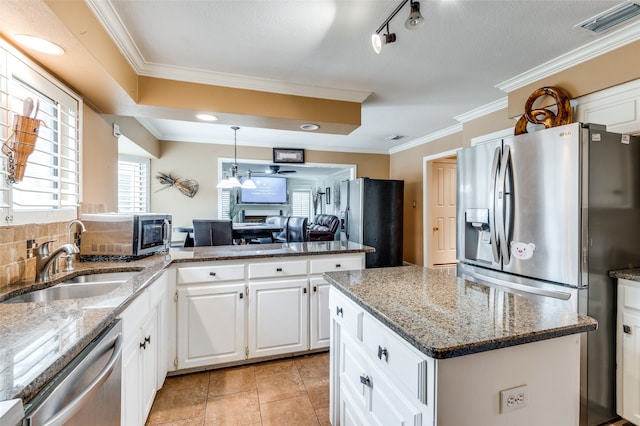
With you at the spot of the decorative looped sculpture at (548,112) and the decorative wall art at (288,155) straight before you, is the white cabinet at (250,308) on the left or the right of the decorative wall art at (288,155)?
left

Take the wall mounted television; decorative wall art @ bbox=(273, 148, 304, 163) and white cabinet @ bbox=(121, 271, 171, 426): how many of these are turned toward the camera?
2

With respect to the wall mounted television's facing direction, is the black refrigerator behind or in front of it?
in front

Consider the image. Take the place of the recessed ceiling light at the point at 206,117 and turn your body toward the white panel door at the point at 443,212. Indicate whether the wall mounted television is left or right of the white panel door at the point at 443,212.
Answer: left

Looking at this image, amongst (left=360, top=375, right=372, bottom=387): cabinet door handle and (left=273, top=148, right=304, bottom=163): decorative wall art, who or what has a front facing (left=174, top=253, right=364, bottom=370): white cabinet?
the decorative wall art

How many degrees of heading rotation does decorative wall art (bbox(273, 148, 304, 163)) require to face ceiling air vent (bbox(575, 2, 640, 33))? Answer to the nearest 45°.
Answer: approximately 45° to its left

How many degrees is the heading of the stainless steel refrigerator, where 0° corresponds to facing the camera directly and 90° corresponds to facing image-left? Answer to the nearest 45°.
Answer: approximately 45°

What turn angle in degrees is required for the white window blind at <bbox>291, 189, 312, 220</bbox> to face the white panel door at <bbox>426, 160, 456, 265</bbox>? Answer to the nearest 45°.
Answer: approximately 45° to its left

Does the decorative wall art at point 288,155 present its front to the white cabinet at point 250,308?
yes

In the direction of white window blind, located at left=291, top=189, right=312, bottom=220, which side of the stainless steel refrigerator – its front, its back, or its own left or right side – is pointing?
right

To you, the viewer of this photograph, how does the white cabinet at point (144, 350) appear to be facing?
facing to the right of the viewer
